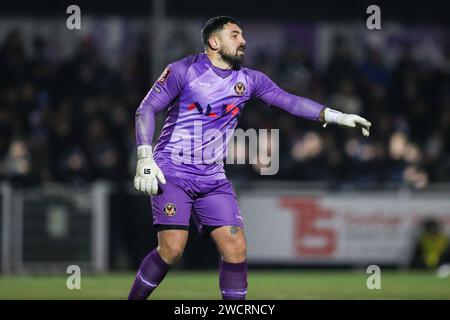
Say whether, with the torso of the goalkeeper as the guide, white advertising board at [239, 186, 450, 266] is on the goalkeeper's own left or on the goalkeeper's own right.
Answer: on the goalkeeper's own left
